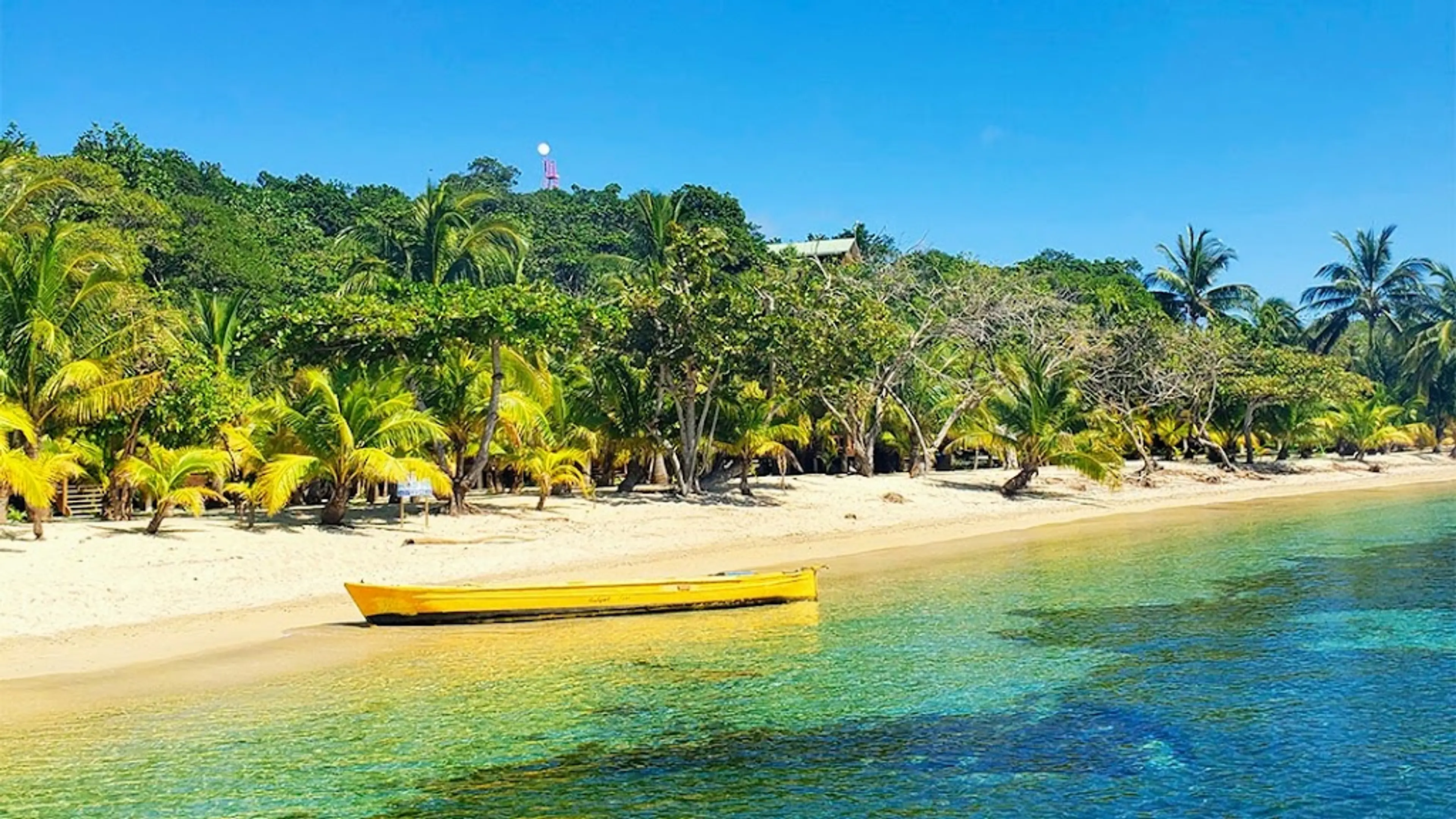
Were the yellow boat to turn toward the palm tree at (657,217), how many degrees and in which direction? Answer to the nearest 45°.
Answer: approximately 90° to its right

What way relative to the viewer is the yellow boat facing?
to the viewer's left

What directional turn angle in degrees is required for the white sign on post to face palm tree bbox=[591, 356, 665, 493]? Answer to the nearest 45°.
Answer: approximately 135° to its left

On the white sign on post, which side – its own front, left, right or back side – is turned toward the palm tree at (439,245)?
back

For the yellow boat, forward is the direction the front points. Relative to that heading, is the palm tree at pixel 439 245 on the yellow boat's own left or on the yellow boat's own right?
on the yellow boat's own right

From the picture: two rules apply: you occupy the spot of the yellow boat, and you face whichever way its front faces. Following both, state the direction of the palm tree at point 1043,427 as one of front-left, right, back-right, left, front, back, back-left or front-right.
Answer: back-right

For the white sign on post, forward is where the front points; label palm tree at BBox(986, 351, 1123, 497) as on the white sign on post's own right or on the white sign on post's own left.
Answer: on the white sign on post's own left

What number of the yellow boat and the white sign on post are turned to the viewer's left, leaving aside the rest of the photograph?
1

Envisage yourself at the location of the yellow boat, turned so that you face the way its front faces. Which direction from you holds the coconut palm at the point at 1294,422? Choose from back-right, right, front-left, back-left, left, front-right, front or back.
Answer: back-right

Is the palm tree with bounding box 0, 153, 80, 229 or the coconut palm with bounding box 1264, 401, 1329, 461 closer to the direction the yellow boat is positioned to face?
the palm tree

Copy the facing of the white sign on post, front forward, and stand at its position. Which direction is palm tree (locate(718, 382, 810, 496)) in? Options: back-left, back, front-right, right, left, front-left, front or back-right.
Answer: back-left

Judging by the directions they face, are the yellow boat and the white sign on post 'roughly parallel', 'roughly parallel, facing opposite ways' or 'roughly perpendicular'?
roughly perpendicular

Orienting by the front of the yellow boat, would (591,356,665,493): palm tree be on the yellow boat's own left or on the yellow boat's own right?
on the yellow boat's own right

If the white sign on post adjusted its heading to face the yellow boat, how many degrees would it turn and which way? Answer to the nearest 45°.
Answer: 0° — it already faces it

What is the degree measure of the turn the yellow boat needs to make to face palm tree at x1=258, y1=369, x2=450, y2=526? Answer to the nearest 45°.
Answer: approximately 45° to its right

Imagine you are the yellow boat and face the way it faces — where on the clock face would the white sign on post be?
The white sign on post is roughly at 2 o'clock from the yellow boat.
